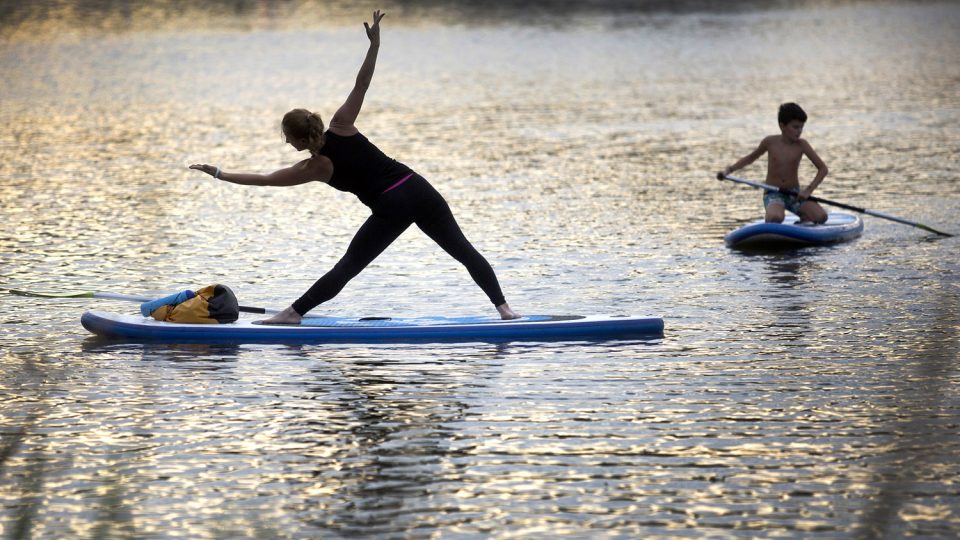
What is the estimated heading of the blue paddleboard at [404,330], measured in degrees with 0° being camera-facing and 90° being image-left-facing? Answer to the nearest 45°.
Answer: approximately 90°

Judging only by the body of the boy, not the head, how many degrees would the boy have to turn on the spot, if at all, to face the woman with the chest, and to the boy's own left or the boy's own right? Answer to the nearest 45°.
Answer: approximately 45° to the boy's own right

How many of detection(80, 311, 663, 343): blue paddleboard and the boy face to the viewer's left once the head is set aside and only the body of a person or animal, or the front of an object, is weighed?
1

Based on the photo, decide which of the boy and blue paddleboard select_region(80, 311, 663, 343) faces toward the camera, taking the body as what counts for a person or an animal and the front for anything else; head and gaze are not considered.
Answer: the boy

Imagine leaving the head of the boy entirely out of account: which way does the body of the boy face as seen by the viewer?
toward the camera

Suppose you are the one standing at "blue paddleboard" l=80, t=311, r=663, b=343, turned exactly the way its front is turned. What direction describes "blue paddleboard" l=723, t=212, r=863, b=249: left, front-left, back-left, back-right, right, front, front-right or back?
back-right

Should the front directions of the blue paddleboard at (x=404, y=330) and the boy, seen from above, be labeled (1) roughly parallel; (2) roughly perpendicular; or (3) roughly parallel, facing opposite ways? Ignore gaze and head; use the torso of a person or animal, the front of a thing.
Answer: roughly perpendicular
